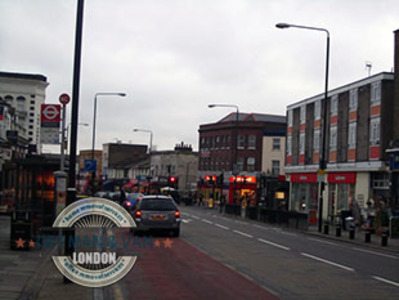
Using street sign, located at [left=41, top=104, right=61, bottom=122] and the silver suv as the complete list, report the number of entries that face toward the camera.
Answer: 1

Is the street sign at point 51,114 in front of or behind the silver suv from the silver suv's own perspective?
behind

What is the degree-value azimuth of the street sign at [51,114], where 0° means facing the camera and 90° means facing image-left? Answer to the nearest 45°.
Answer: approximately 0°

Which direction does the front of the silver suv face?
away from the camera

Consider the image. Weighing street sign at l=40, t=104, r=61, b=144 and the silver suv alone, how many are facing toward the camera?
1

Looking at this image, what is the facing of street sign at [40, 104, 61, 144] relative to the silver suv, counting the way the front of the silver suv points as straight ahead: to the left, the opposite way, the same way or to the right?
the opposite way

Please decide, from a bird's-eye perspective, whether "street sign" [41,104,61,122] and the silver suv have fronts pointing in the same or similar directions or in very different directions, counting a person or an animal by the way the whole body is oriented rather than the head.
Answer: very different directions

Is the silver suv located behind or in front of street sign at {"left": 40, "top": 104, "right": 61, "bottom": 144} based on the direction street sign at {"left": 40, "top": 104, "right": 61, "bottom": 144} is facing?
behind
